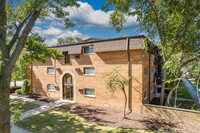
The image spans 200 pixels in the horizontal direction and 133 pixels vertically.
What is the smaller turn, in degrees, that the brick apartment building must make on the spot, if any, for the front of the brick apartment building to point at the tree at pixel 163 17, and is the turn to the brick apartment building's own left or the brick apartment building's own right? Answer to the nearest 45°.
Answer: approximately 90° to the brick apartment building's own left

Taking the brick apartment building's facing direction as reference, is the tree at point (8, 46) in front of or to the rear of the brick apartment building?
in front

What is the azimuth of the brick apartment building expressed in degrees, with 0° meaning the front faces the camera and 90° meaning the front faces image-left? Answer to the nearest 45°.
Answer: approximately 45°

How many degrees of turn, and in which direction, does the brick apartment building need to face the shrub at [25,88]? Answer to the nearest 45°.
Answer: approximately 90° to its right
